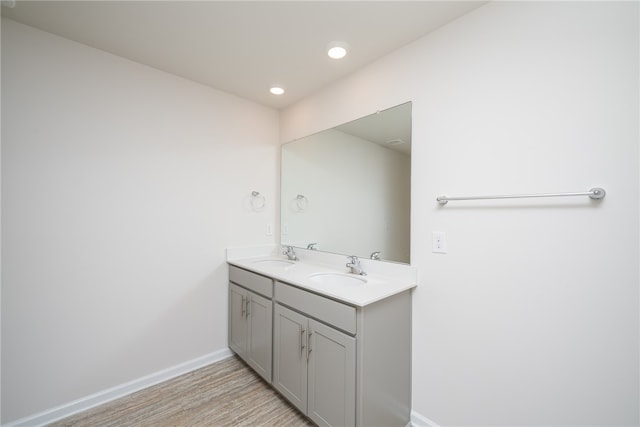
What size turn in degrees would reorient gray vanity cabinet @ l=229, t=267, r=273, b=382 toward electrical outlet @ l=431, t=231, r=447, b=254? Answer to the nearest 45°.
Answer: approximately 90° to its left

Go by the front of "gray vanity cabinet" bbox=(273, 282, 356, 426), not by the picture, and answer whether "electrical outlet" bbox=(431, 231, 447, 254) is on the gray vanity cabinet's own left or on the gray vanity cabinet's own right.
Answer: on the gray vanity cabinet's own left

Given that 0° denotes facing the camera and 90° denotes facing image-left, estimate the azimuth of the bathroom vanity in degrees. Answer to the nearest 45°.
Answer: approximately 45°

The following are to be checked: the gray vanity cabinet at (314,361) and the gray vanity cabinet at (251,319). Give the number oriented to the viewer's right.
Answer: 0

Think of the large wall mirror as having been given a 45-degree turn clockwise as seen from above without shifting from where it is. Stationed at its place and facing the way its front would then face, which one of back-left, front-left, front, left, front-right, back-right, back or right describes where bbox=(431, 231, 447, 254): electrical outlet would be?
back-left

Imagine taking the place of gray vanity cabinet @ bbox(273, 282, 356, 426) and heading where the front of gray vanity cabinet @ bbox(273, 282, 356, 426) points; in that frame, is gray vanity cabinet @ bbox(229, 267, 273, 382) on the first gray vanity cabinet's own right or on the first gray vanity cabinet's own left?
on the first gray vanity cabinet's own right
